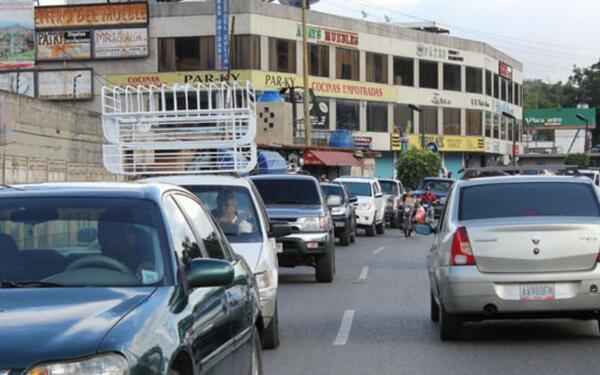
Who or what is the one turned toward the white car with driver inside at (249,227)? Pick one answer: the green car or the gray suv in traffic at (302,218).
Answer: the gray suv in traffic at (302,218)

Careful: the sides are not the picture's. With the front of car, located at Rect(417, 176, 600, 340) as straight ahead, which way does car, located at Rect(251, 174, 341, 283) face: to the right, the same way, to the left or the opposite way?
the opposite way

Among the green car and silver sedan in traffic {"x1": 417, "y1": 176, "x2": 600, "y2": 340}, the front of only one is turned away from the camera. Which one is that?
the silver sedan in traffic

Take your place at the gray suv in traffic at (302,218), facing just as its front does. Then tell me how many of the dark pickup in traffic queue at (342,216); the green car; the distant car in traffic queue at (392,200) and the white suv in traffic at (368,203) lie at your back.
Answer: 3

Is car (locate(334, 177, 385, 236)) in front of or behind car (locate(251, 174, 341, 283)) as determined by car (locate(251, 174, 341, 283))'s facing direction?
behind

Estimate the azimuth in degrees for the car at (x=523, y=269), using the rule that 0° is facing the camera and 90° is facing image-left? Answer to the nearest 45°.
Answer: approximately 180°

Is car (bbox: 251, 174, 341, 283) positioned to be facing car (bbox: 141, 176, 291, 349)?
yes

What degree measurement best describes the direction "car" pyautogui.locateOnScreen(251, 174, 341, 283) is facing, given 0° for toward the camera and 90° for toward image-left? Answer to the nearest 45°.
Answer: approximately 0°

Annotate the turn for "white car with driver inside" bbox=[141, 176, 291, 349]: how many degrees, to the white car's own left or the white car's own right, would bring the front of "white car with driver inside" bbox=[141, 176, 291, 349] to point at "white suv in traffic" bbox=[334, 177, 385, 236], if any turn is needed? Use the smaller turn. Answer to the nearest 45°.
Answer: approximately 180°

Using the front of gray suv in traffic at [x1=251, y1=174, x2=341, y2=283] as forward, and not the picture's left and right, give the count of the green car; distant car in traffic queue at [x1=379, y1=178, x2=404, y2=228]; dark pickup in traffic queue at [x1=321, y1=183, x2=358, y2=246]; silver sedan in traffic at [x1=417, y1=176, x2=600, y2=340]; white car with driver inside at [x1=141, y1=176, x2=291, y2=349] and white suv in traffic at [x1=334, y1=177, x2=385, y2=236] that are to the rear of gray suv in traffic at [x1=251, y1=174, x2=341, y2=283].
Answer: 3

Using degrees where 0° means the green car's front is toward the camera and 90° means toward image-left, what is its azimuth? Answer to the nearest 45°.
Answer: approximately 45°

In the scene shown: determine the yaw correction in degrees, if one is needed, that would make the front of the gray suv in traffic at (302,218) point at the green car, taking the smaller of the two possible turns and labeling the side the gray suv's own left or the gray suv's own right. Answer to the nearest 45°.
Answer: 0° — it already faces it
